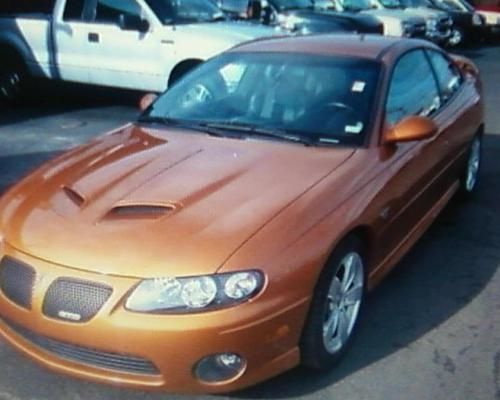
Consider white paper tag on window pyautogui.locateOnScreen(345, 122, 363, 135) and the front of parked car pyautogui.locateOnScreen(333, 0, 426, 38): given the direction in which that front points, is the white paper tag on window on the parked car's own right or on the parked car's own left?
on the parked car's own right

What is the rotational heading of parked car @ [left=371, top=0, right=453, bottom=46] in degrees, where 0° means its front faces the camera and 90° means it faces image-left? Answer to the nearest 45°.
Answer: approximately 315°

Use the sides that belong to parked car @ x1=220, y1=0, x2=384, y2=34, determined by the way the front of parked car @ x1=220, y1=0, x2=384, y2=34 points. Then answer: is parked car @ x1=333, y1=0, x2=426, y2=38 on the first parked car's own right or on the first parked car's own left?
on the first parked car's own left

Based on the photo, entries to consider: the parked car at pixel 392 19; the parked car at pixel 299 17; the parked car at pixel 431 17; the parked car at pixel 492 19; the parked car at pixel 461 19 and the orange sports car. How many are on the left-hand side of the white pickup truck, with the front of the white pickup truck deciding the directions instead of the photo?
5

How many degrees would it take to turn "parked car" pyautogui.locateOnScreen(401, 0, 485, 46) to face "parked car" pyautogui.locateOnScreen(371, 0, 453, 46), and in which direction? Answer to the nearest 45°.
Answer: approximately 45° to its right

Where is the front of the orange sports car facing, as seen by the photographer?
facing the viewer and to the left of the viewer

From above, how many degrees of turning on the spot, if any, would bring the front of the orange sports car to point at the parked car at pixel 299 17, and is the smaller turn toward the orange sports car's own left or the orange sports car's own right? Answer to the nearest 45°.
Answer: approximately 135° to the orange sports car's own right

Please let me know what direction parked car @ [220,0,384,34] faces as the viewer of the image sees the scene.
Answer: facing the viewer and to the right of the viewer

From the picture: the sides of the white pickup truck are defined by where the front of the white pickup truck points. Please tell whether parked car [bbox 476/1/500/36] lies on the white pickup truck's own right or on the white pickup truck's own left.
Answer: on the white pickup truck's own left
